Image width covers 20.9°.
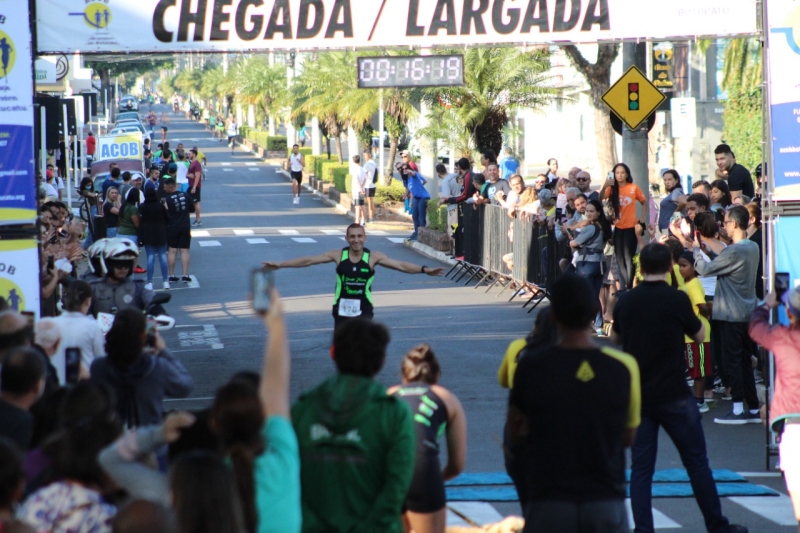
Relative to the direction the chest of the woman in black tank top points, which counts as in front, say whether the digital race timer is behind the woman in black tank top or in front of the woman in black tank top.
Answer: in front

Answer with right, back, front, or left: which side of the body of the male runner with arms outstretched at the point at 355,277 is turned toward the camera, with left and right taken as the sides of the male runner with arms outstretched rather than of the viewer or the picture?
front

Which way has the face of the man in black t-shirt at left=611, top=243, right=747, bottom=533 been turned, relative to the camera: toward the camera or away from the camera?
away from the camera

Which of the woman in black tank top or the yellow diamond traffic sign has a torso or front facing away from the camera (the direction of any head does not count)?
the woman in black tank top

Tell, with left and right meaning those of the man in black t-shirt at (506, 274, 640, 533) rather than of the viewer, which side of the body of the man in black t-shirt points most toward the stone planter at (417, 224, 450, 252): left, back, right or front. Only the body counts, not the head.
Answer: front

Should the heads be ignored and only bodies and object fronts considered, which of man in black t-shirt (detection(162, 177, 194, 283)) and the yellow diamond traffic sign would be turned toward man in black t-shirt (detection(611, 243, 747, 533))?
the yellow diamond traffic sign

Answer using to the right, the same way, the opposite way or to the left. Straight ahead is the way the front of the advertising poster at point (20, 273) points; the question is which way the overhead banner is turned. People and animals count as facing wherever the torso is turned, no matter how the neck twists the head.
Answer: the same way

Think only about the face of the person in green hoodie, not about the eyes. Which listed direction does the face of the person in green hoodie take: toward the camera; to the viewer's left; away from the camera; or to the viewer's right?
away from the camera

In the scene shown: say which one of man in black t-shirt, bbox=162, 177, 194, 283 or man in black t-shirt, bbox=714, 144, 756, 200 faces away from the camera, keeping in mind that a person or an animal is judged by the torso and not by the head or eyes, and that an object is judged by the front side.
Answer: man in black t-shirt, bbox=162, 177, 194, 283

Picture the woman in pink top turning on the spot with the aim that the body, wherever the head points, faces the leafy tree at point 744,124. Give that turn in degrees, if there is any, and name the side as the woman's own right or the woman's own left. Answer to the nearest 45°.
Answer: approximately 45° to the woman's own right

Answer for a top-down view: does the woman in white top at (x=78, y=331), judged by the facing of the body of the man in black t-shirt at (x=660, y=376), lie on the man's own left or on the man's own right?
on the man's own left

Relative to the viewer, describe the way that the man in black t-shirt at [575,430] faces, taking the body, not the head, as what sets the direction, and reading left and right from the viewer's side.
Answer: facing away from the viewer

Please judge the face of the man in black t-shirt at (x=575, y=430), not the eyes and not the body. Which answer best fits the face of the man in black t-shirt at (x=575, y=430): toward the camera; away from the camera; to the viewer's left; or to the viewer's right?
away from the camera

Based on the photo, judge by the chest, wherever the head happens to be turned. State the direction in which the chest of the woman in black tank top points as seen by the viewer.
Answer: away from the camera

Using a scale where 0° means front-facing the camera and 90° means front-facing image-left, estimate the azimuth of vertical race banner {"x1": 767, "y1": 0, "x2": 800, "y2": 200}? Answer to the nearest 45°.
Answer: approximately 0°

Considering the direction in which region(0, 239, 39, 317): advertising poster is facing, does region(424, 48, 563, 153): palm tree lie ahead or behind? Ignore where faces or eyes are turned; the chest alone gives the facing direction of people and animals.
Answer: behind

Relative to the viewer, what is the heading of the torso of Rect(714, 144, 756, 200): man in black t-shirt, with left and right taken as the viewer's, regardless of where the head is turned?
facing to the left of the viewer
